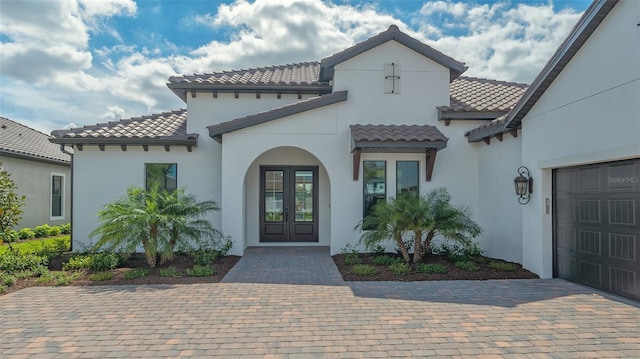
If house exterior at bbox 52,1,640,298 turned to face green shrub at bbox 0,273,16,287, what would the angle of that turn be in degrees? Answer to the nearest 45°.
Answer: approximately 45° to its right

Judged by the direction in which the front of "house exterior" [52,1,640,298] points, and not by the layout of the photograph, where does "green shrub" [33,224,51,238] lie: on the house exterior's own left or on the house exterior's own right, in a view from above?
on the house exterior's own right

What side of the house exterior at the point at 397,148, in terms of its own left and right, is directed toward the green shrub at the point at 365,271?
front

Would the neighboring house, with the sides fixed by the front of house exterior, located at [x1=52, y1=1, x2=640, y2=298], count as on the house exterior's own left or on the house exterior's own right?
on the house exterior's own right

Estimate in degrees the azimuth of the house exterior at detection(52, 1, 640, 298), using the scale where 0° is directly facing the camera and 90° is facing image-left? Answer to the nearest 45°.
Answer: approximately 0°

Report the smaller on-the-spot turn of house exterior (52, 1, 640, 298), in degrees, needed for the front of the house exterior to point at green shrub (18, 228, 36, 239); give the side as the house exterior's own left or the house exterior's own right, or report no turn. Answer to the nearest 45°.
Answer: approximately 90° to the house exterior's own right
